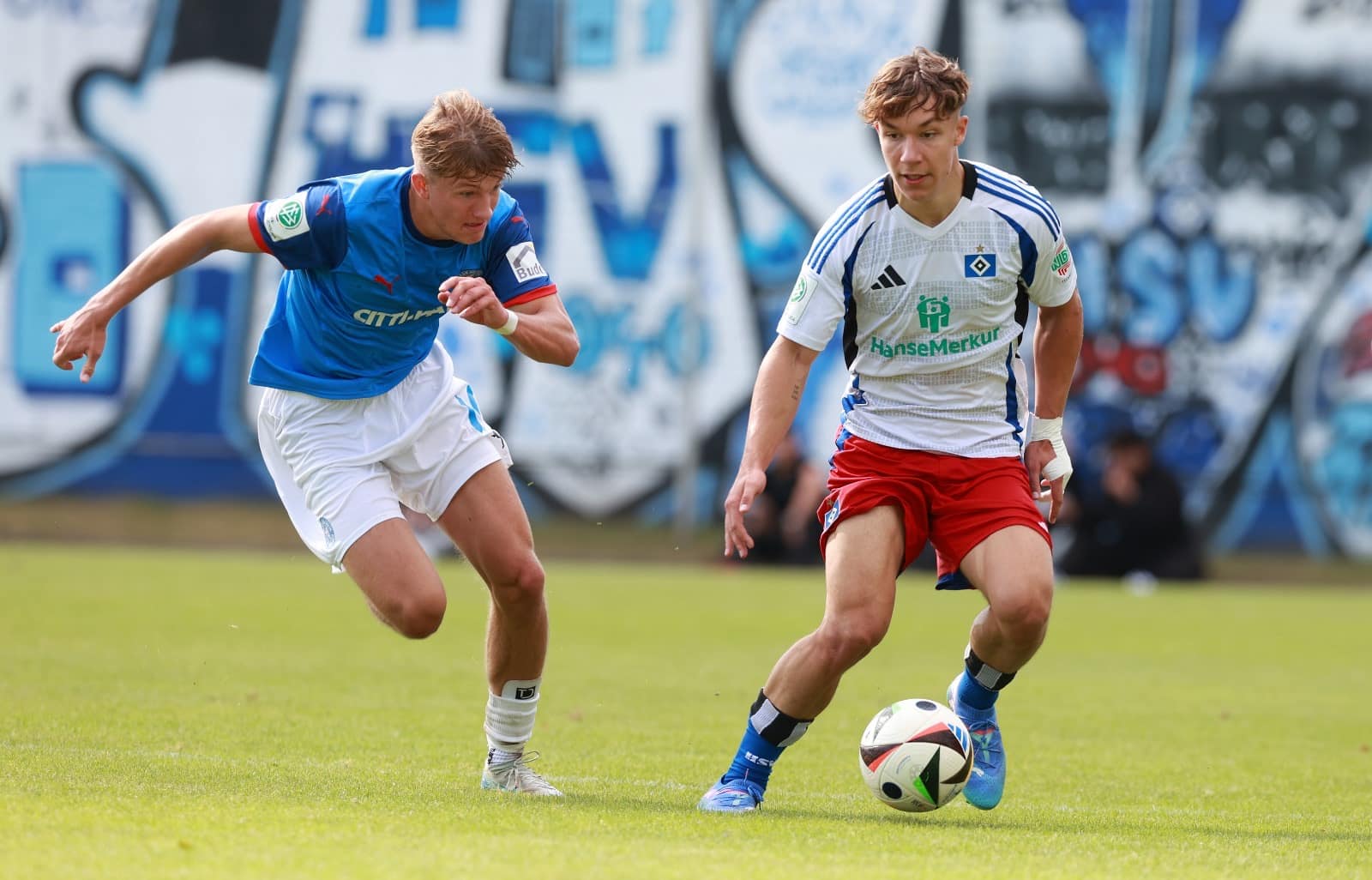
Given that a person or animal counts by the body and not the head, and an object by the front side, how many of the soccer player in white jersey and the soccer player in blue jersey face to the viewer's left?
0

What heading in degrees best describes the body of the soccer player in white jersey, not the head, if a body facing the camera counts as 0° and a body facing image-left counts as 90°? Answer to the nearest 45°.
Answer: approximately 0°

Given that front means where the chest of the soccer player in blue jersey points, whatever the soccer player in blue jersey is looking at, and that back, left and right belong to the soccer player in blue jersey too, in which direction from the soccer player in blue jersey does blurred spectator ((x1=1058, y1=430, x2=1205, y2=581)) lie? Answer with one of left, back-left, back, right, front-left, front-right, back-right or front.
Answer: left

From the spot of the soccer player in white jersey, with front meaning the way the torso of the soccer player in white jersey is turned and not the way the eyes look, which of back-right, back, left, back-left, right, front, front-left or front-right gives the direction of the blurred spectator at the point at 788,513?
back

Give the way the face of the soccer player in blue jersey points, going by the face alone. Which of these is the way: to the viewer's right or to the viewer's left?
to the viewer's right

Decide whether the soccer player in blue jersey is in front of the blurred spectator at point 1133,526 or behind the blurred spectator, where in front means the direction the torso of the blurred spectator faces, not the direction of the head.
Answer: in front

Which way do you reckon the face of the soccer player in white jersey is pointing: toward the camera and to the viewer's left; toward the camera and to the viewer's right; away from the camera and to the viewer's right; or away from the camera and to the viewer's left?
toward the camera and to the viewer's left

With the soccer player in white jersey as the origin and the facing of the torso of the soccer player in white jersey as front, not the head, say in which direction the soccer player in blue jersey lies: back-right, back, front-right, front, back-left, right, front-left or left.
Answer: right

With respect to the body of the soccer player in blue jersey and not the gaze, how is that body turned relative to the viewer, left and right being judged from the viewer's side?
facing the viewer and to the right of the viewer

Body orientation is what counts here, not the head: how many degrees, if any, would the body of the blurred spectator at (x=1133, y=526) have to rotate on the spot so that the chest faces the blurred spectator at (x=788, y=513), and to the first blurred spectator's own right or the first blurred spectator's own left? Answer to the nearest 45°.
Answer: approximately 45° to the first blurred spectator's own right

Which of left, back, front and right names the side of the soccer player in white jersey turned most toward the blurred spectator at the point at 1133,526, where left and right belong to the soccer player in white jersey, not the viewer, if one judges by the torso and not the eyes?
back

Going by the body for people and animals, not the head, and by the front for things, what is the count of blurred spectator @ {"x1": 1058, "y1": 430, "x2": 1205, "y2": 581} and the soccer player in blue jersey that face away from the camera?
0

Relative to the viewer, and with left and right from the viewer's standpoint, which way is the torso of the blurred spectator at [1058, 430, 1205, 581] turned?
facing the viewer and to the left of the viewer

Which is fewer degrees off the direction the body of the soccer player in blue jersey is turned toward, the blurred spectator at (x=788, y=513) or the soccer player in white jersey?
the soccer player in white jersey
